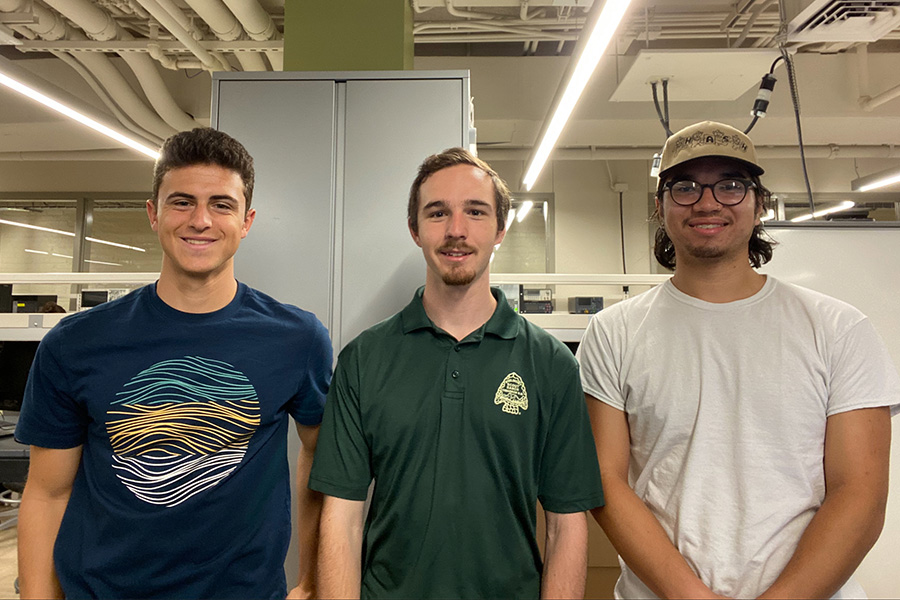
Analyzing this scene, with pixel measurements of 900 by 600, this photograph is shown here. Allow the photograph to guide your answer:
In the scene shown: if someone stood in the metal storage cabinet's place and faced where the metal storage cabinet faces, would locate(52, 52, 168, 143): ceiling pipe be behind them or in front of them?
behind

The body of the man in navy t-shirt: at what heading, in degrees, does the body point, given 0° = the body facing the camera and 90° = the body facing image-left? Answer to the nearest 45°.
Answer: approximately 0°

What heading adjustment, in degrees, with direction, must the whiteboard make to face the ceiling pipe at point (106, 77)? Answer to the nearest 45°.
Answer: approximately 90° to its right

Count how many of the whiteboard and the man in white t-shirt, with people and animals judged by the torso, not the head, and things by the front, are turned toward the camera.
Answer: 2

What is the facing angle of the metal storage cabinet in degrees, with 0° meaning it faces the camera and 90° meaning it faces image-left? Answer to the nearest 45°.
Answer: approximately 0°

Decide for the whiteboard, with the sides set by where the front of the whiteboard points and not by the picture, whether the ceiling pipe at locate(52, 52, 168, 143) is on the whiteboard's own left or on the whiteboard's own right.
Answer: on the whiteboard's own right

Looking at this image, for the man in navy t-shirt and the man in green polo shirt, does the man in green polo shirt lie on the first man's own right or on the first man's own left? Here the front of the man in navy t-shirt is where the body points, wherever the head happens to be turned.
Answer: on the first man's own left
